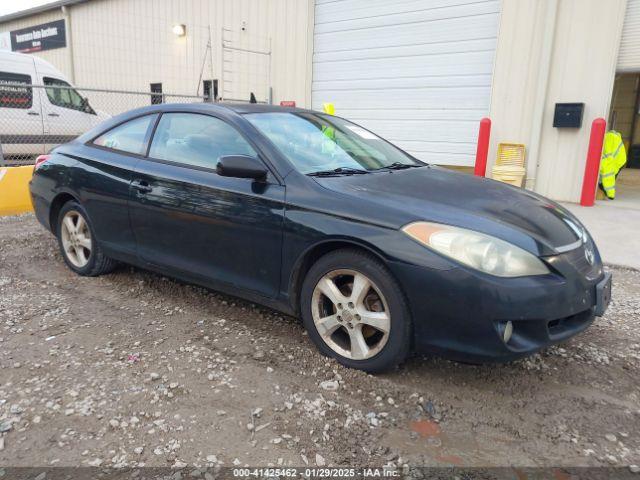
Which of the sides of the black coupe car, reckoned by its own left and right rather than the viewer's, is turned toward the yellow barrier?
back

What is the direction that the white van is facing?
to the viewer's right

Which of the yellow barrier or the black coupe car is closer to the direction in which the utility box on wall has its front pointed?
the black coupe car

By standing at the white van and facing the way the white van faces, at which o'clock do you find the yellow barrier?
The yellow barrier is roughly at 3 o'clock from the white van.

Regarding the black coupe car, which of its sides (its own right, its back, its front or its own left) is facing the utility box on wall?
left

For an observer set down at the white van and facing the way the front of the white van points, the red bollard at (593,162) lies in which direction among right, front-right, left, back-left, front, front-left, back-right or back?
front-right

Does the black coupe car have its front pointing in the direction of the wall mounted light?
no

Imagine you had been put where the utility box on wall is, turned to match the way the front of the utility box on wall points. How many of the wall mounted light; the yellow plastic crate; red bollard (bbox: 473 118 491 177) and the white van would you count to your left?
0

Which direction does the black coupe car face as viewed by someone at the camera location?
facing the viewer and to the right of the viewer

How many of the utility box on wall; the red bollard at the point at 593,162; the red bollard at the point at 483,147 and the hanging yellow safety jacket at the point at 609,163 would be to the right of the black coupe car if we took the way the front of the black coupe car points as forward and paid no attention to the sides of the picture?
0

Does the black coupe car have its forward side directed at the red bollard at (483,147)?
no

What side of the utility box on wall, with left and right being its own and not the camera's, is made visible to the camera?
front

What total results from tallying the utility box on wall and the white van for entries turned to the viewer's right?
1

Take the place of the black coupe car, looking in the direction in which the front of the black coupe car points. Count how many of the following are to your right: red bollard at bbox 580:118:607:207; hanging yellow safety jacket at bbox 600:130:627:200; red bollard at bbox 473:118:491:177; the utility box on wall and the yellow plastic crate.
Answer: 0

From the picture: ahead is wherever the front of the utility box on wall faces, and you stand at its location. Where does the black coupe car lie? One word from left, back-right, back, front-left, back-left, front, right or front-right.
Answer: front

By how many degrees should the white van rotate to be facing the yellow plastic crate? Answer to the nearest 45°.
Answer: approximately 45° to its right

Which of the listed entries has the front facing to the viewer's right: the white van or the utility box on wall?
the white van
